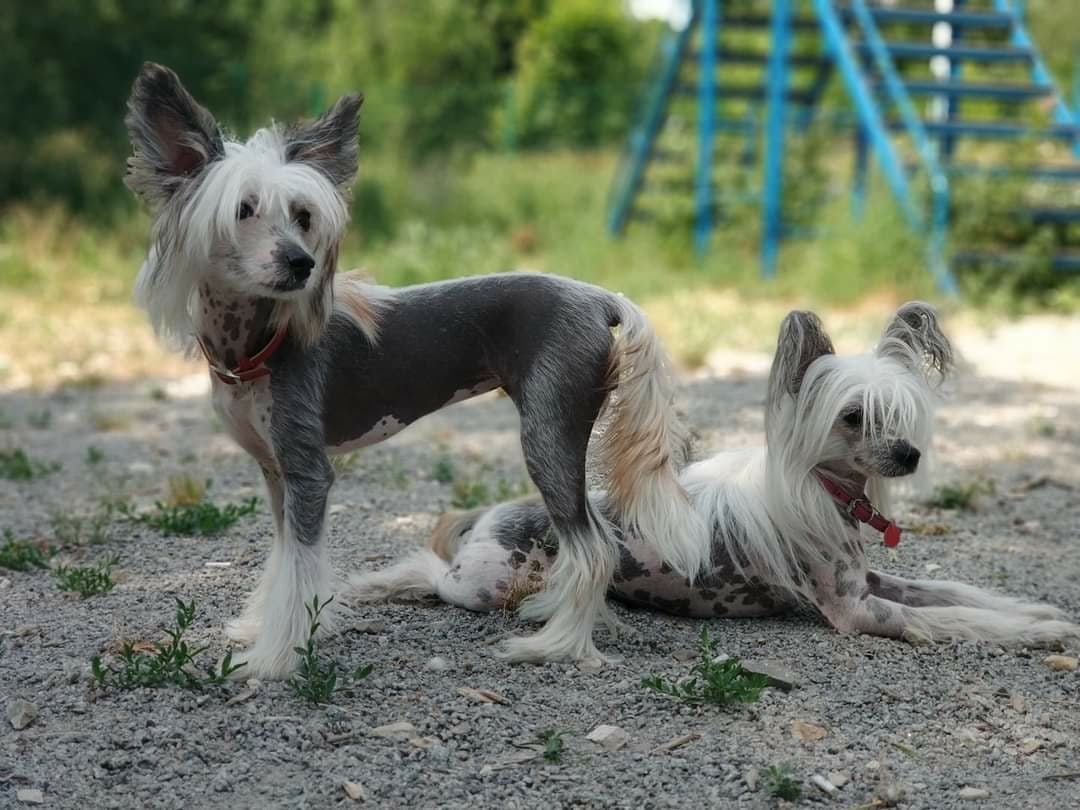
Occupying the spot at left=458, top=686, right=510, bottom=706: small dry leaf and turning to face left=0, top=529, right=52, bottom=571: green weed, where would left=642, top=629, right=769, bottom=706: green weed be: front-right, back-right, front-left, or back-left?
back-right

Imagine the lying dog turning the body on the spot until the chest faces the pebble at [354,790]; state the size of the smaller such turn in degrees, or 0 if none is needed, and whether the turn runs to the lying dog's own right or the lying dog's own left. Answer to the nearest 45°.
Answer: approximately 135° to the lying dog's own right

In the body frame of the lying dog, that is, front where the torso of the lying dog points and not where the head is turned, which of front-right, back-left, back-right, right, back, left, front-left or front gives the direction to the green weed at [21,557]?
back

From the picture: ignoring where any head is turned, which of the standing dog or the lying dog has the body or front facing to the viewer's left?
the standing dog

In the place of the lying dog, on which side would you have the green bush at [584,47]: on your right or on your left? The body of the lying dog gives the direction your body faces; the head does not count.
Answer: on your left

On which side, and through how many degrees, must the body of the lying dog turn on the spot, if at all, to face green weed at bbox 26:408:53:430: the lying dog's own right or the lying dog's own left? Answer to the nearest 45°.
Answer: approximately 135° to the lying dog's own left

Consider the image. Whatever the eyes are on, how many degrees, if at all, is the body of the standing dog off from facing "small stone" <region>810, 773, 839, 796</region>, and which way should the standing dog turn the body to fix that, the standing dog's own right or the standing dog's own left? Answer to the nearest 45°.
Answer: approximately 135° to the standing dog's own left

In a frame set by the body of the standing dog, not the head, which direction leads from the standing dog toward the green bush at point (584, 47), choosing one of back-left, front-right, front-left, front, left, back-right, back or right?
right

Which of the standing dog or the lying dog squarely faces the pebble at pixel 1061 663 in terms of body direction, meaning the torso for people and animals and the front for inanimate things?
the lying dog

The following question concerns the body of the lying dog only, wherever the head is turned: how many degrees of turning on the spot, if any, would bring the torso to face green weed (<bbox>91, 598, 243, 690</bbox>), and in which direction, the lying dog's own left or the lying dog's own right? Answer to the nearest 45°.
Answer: approximately 135° to the lying dog's own right

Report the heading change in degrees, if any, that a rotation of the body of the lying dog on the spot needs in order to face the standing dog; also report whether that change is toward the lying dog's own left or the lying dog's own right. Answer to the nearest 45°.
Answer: approximately 180°

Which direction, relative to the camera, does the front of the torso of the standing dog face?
to the viewer's left

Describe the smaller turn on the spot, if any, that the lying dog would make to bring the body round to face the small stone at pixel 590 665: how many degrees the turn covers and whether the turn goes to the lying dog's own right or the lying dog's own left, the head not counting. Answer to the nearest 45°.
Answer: approximately 135° to the lying dog's own right

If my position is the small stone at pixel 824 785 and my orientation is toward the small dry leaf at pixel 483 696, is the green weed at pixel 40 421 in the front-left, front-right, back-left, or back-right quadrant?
front-right

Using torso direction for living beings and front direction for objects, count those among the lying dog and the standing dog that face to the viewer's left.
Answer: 1

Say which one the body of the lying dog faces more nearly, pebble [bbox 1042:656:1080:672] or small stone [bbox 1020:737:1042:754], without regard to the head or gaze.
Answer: the pebble

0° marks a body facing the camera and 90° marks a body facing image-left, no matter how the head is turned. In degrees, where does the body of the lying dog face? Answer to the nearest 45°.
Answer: approximately 270°

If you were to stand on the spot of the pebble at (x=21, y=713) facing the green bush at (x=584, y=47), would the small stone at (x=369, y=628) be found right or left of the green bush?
right
